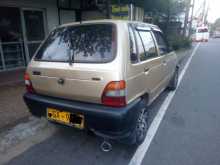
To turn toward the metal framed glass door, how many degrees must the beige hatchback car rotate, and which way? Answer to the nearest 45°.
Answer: approximately 90° to its left

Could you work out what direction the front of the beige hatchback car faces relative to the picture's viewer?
facing away from the viewer and to the right of the viewer

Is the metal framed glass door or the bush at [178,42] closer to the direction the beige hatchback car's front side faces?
the bush

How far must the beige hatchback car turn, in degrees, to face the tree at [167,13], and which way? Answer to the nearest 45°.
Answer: approximately 45° to its left
